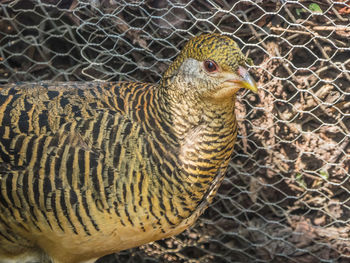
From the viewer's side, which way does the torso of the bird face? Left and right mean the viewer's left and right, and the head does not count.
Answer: facing to the right of the viewer
